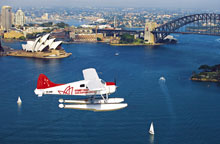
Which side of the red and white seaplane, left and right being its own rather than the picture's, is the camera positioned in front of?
right

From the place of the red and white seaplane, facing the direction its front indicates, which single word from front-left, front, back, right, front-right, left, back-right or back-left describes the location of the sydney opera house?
left
